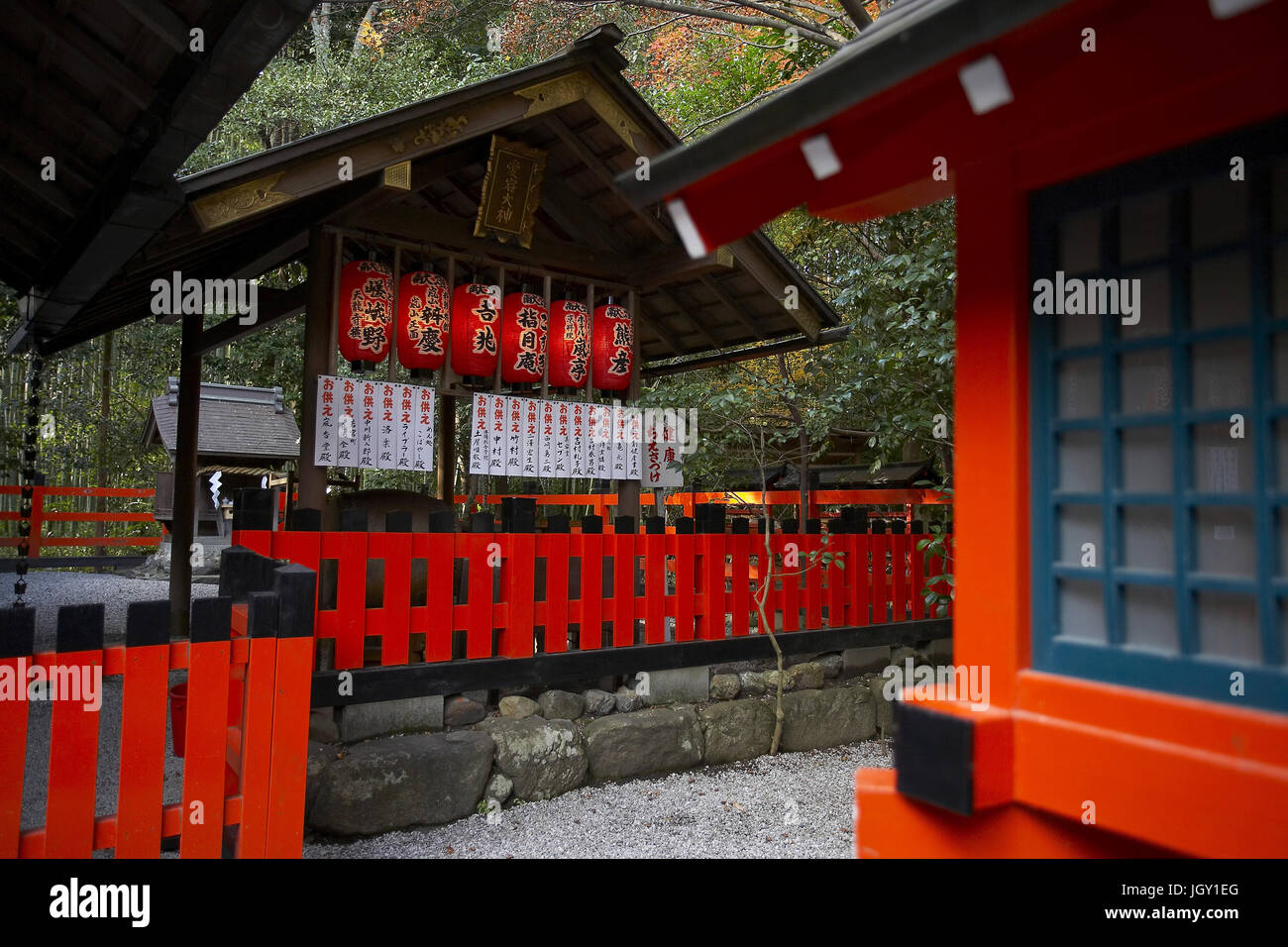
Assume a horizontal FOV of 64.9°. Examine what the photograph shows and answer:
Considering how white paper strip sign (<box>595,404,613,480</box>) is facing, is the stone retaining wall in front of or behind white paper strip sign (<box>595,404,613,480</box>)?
in front

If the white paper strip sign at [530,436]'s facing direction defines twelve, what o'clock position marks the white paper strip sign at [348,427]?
the white paper strip sign at [348,427] is roughly at 2 o'clock from the white paper strip sign at [530,436].

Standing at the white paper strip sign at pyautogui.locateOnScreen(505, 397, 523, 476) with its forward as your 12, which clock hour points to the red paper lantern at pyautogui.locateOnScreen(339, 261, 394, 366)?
The red paper lantern is roughly at 2 o'clock from the white paper strip sign.

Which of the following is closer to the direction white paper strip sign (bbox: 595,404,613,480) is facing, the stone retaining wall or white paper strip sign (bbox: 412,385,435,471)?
the stone retaining wall

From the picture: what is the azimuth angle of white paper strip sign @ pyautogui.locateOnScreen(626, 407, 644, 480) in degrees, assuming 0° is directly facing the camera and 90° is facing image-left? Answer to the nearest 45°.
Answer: approximately 0°

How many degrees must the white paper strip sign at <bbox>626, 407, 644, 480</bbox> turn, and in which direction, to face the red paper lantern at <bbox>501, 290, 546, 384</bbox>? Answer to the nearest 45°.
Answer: approximately 45° to its right

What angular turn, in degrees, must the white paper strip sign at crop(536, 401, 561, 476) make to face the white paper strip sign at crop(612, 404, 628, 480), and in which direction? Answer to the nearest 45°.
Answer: approximately 135° to its left

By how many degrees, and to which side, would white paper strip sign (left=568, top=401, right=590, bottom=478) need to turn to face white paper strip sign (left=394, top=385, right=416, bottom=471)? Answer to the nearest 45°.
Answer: approximately 45° to its right
